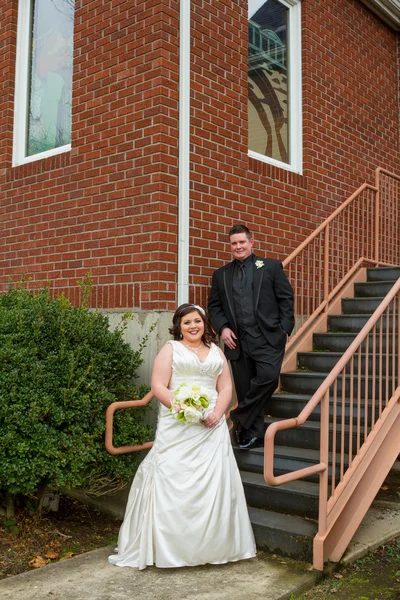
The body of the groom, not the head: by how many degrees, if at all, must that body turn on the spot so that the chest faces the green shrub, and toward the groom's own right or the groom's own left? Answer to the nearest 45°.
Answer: approximately 45° to the groom's own right

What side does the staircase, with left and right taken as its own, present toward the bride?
front

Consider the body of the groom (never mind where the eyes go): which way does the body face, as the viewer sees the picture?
toward the camera

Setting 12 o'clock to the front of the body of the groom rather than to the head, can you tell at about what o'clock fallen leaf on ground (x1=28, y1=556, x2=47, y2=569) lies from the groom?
The fallen leaf on ground is roughly at 2 o'clock from the groom.

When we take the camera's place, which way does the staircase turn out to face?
facing the viewer and to the left of the viewer
